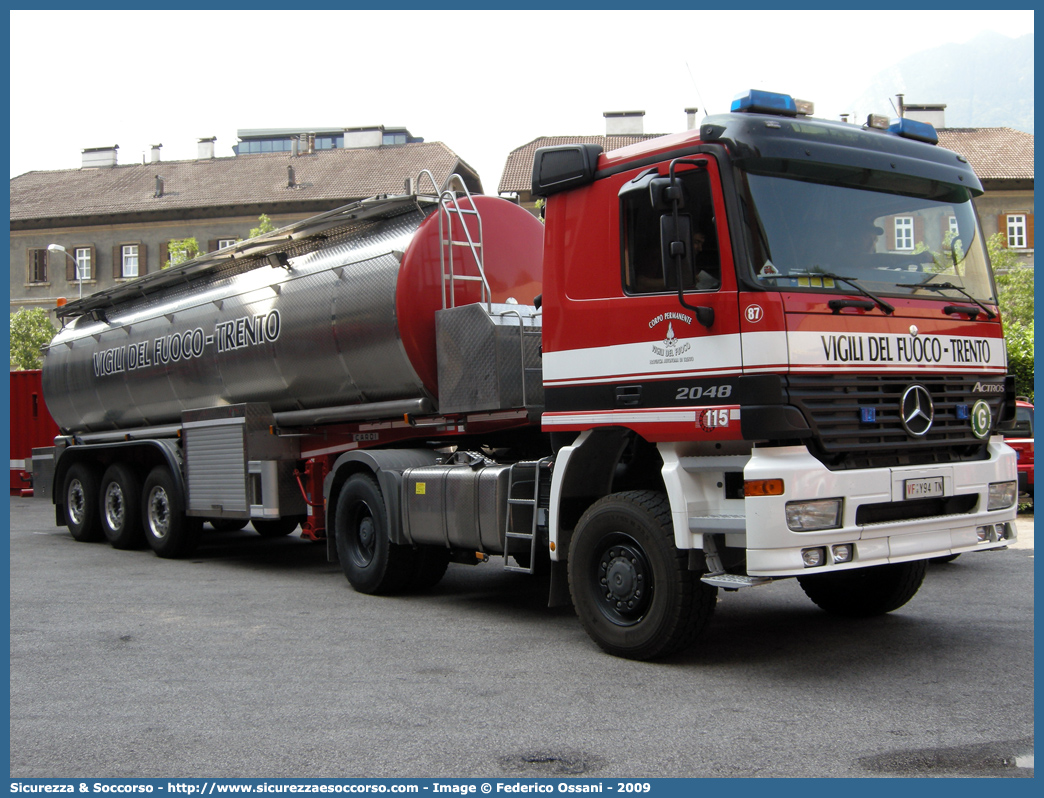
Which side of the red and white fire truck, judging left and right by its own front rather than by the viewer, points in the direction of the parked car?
left

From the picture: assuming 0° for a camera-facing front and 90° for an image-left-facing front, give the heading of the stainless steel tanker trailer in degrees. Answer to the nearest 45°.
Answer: approximately 315°

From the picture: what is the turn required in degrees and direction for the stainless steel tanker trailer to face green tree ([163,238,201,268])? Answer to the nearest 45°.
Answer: approximately 135° to its left

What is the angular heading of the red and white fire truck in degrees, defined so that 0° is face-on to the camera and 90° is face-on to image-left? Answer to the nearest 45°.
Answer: approximately 315°

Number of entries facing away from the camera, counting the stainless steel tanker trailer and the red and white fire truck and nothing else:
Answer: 0

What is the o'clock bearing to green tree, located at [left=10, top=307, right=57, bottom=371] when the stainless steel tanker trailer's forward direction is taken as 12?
The green tree is roughly at 7 o'clock from the stainless steel tanker trailer.

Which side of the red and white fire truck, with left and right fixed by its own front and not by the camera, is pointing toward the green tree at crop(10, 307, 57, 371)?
back
